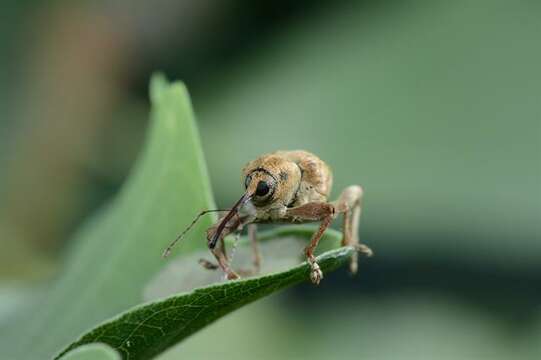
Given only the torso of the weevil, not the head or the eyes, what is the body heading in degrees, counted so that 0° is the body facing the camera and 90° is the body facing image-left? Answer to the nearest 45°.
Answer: approximately 45°

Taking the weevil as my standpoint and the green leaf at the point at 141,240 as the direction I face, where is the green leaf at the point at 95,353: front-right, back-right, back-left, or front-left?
front-left

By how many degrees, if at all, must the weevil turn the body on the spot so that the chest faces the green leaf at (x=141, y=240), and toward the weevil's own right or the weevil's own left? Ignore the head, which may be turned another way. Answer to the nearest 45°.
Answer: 0° — it already faces it
